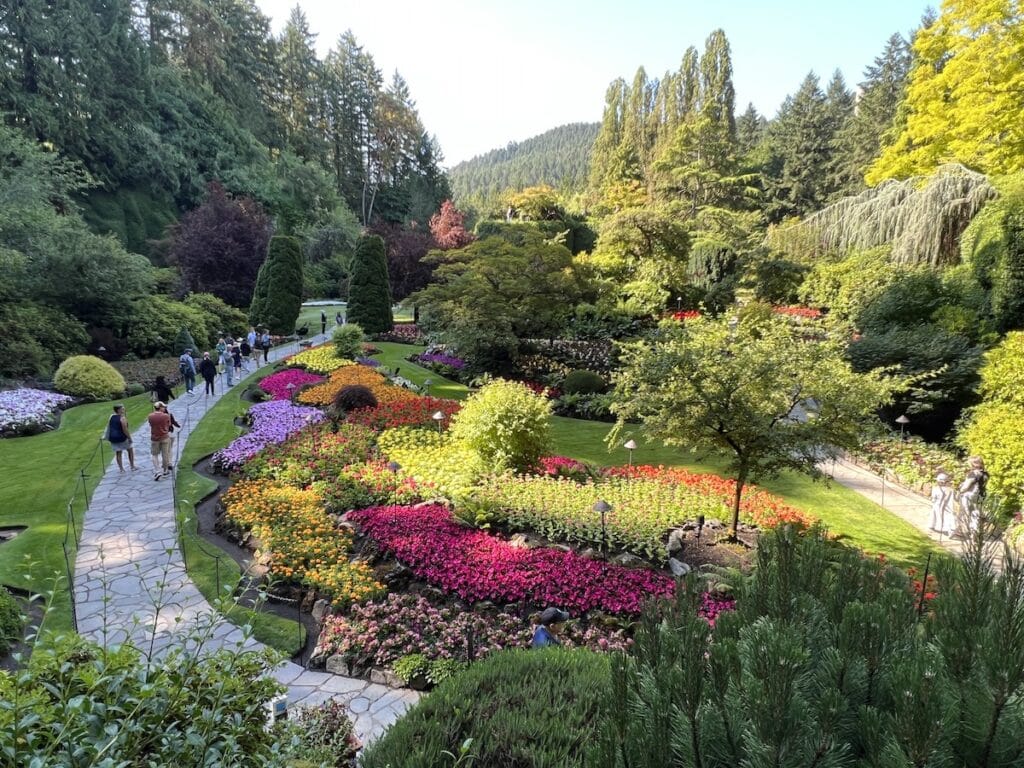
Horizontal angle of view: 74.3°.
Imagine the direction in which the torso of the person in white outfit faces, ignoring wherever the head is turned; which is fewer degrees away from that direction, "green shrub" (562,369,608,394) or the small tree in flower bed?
the small tree in flower bed

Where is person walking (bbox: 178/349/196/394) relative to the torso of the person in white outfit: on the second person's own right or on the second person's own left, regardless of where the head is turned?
on the second person's own right

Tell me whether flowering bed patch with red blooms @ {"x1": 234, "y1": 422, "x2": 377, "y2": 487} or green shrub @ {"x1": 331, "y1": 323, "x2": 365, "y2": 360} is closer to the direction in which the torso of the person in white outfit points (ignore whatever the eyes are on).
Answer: the flowering bed patch with red blooms

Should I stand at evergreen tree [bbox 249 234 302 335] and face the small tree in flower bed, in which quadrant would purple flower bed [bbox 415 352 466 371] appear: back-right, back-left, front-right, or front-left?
front-left

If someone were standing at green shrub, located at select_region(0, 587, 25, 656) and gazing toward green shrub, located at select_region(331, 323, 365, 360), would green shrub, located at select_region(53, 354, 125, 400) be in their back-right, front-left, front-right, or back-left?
front-left

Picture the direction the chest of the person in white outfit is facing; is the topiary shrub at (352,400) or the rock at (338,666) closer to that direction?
the rock

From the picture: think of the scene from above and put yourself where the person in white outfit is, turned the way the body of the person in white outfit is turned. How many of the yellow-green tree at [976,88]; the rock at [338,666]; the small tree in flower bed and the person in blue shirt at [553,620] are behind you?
1

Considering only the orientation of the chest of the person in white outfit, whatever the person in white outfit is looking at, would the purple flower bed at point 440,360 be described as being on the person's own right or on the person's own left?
on the person's own right

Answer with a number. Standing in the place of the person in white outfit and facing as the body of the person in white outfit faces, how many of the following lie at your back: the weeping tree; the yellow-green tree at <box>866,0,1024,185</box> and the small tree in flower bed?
2

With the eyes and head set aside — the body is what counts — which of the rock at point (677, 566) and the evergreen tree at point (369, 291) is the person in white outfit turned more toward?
the rock

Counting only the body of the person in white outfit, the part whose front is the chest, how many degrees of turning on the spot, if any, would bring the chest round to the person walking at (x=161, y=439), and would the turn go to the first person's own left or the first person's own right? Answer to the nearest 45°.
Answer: approximately 90° to the first person's own left

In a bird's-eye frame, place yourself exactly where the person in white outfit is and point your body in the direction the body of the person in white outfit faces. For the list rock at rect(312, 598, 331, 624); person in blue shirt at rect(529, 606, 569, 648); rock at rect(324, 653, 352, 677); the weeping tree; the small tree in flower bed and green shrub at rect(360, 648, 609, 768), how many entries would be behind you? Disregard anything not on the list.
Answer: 1

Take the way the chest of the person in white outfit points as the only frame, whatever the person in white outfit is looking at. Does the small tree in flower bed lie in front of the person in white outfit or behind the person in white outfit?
in front

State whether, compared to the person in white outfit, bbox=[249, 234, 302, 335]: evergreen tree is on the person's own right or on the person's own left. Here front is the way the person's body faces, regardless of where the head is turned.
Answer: on the person's own right
